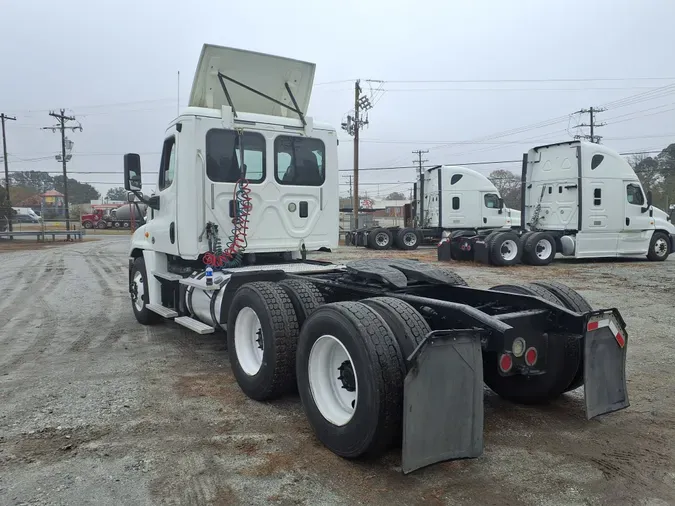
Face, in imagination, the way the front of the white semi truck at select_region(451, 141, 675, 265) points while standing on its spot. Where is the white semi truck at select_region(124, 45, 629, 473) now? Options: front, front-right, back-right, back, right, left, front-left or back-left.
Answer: back-right

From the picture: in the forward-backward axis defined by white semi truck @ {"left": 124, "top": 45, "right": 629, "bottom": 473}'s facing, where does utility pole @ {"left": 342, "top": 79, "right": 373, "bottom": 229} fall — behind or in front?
in front

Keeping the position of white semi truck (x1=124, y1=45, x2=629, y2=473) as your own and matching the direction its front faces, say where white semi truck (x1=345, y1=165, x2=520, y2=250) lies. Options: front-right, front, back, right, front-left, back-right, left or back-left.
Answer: front-right

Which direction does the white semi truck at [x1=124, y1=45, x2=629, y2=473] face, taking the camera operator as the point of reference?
facing away from the viewer and to the left of the viewer

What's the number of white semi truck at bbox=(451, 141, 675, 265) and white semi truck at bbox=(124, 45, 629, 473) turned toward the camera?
0

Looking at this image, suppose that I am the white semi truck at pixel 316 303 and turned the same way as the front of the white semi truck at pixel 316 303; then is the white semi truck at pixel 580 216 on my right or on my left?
on my right

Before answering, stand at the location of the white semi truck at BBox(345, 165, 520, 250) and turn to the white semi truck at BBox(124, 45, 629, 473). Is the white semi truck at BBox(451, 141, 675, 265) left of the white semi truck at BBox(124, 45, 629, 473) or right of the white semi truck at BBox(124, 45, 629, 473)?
left

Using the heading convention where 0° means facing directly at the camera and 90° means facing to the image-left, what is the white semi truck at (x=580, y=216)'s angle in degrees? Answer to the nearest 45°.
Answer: approximately 225°

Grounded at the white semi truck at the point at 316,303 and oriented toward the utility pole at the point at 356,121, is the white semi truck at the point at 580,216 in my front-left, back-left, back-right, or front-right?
front-right

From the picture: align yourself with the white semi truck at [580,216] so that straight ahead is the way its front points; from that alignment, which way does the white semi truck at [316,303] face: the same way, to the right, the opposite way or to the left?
to the left
